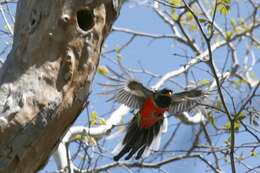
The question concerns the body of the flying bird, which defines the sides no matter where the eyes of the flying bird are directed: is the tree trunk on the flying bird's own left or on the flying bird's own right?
on the flying bird's own right

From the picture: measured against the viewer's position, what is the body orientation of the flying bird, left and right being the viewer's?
facing the viewer and to the right of the viewer
